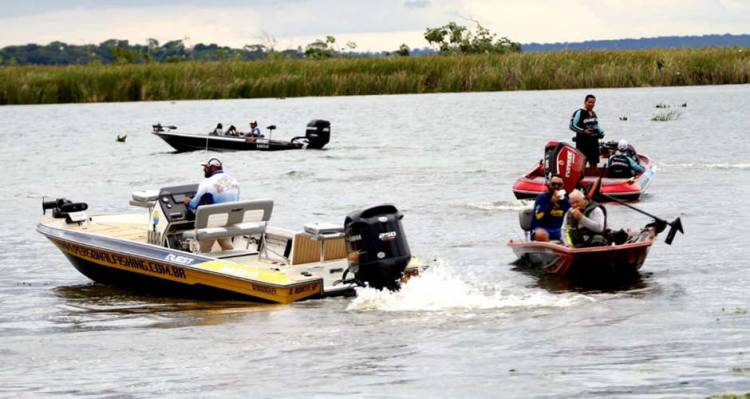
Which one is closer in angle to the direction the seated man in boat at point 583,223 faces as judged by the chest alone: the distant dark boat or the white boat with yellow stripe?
the white boat with yellow stripe

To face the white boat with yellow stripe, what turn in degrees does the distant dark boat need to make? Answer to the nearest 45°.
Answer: approximately 90° to its left

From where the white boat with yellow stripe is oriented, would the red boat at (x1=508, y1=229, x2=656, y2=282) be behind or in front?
behind

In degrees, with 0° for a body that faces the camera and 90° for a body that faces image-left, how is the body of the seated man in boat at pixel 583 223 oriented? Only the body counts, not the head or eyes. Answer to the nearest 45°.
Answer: approximately 45°

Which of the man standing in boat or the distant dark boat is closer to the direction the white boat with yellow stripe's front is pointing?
the distant dark boat

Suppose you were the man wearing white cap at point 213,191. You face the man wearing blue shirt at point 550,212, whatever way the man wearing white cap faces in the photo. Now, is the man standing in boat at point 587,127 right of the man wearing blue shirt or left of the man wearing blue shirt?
left

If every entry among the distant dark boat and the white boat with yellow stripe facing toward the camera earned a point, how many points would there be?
0

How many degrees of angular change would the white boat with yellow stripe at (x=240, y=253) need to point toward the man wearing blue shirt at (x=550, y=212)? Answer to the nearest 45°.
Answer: approximately 135° to its right

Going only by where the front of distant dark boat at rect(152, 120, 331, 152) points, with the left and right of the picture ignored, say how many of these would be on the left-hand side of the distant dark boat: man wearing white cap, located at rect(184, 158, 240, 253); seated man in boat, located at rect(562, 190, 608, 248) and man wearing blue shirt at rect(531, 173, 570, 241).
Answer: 3

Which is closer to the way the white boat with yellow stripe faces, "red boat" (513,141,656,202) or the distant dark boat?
the distant dark boat

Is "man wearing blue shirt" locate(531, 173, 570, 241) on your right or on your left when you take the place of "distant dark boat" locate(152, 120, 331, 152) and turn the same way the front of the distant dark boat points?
on your left

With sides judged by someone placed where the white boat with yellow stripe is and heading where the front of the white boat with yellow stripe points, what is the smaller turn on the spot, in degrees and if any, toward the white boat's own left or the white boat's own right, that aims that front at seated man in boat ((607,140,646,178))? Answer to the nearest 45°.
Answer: approximately 90° to the white boat's own right

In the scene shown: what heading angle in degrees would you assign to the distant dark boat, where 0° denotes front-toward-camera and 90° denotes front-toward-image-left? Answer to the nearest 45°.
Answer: approximately 90°

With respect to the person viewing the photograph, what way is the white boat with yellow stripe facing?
facing away from the viewer and to the left of the viewer
